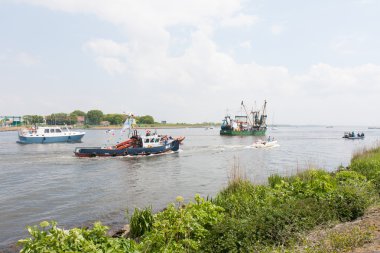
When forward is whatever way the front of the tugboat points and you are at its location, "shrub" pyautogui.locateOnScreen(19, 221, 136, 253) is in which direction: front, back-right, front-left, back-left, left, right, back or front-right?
right

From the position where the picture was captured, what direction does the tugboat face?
facing to the right of the viewer

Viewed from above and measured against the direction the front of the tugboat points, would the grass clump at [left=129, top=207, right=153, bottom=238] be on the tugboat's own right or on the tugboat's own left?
on the tugboat's own right

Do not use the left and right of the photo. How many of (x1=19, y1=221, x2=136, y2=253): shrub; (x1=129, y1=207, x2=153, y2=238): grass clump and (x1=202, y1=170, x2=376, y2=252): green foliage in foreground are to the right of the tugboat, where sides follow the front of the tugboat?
3

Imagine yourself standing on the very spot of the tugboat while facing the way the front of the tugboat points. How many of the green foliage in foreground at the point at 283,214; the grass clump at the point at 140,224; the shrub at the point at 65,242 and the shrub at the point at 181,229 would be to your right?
4

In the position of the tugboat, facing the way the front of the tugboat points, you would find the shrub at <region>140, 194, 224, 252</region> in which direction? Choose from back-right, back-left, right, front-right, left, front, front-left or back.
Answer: right

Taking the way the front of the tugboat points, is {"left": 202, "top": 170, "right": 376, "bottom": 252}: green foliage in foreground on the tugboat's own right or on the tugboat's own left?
on the tugboat's own right
